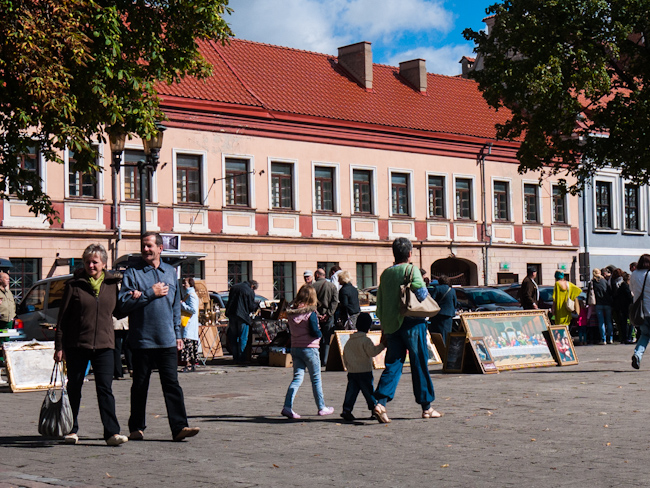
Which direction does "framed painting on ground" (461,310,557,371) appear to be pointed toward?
toward the camera

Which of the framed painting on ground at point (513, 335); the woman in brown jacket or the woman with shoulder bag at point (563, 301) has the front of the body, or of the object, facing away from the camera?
the woman with shoulder bag

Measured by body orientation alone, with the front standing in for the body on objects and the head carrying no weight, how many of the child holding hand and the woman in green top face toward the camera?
0

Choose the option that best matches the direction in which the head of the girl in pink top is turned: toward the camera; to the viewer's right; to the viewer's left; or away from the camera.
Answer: away from the camera

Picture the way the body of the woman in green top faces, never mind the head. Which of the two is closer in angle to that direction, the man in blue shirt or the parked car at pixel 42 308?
the parked car

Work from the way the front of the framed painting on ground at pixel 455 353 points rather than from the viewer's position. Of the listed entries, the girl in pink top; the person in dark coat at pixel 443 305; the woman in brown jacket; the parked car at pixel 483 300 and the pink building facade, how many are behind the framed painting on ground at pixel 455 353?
3

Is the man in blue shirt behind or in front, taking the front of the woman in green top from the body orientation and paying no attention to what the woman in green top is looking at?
behind

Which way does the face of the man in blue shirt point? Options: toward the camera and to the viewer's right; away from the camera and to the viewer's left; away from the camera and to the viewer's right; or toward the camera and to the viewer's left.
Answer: toward the camera and to the viewer's left

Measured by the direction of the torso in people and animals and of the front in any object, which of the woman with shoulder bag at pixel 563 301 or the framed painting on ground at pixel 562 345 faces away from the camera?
the woman with shoulder bag

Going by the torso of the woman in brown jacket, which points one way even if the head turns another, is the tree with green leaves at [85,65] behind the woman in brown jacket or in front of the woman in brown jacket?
behind

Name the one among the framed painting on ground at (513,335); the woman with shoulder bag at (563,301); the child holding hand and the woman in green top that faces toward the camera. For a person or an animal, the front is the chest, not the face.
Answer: the framed painting on ground

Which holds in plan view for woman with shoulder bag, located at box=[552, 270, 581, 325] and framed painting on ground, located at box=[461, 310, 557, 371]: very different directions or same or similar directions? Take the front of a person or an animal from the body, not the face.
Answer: very different directions

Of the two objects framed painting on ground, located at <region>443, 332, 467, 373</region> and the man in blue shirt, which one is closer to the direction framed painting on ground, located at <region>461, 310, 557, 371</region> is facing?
the man in blue shirt

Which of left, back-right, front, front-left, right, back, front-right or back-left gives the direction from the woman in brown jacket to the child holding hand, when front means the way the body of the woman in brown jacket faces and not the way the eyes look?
left

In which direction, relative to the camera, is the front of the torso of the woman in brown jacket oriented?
toward the camera
